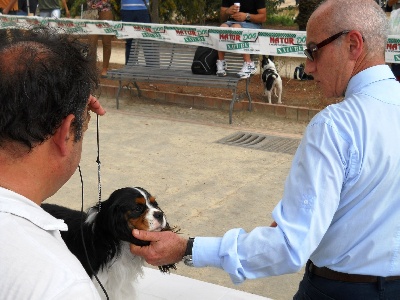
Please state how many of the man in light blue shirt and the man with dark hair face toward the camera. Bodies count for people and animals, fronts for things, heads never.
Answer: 0

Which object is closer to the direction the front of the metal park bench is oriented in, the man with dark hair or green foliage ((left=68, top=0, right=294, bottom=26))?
the man with dark hair

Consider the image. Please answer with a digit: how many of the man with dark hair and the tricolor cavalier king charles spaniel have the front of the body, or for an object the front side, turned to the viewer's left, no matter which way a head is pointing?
0

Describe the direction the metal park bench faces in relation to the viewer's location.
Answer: facing the viewer and to the left of the viewer

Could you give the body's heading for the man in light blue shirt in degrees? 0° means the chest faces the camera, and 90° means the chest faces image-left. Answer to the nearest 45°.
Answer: approximately 135°

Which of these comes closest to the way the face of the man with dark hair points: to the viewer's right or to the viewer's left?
to the viewer's right

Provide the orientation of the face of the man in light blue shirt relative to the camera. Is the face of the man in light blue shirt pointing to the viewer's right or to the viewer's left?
to the viewer's left

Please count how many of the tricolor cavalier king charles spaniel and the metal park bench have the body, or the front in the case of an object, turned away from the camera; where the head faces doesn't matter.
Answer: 0

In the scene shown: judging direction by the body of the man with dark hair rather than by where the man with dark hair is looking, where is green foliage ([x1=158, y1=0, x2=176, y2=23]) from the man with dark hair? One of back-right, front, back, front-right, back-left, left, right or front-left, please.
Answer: front-left

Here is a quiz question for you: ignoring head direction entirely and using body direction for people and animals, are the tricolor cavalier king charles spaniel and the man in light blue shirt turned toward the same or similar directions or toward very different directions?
very different directions

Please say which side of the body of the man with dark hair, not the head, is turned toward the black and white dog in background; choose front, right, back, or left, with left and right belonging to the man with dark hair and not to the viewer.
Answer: front

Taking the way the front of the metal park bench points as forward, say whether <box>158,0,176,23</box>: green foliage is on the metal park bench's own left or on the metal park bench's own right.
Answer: on the metal park bench's own right

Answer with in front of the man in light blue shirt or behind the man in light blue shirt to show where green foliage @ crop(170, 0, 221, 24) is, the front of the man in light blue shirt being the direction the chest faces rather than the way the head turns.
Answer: in front

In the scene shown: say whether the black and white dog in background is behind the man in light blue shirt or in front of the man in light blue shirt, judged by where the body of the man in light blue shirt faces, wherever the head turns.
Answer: in front

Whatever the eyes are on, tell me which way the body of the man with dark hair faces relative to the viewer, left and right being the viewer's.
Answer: facing away from the viewer and to the right of the viewer

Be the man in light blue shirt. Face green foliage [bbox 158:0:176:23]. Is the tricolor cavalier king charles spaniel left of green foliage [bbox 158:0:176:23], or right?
left
